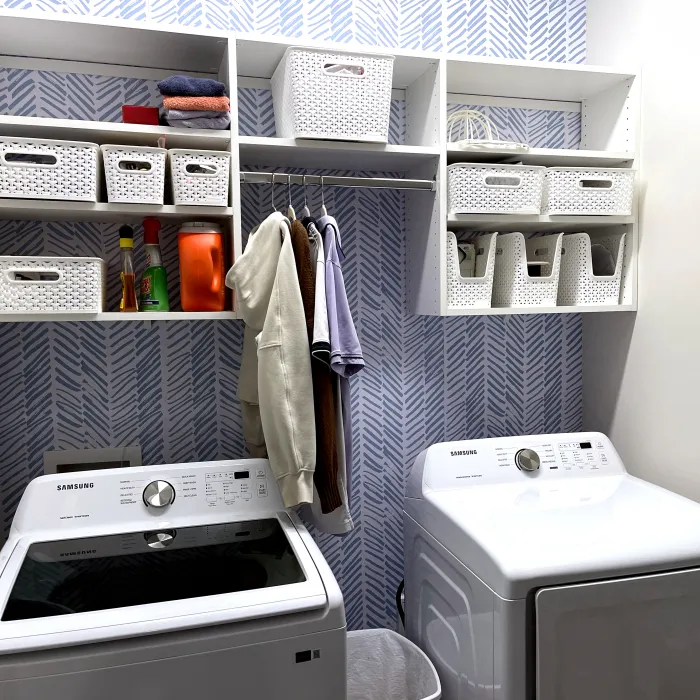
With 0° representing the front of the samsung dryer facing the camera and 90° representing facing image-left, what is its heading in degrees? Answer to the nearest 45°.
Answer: approximately 315°

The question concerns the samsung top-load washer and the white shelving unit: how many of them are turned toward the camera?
2

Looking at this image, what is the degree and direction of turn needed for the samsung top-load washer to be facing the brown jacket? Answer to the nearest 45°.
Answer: approximately 135° to its left

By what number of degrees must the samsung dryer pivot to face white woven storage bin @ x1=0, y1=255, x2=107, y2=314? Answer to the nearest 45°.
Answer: approximately 135° to its right

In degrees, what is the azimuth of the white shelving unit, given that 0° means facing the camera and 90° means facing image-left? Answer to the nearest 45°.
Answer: approximately 0°

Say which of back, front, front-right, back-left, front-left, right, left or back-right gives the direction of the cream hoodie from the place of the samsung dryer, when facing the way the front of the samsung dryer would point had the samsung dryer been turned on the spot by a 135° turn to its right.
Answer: front
